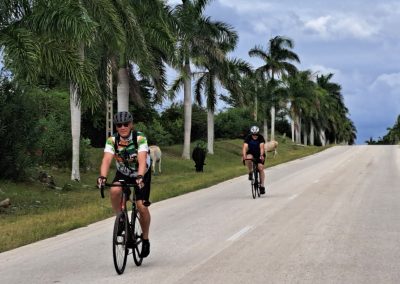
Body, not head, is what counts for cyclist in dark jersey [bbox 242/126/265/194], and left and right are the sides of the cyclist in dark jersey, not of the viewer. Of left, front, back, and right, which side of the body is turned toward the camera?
front

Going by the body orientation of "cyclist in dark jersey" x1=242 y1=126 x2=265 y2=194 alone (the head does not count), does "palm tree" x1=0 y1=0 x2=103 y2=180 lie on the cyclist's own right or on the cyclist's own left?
on the cyclist's own right

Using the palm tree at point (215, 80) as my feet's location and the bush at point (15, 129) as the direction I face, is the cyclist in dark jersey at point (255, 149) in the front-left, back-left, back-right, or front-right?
front-left

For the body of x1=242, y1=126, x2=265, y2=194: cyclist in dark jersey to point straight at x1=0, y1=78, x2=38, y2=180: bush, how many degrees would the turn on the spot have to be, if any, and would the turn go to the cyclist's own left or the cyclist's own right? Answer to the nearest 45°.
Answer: approximately 90° to the cyclist's own right

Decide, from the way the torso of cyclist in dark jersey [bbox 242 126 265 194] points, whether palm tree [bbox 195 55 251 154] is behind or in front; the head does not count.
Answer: behind

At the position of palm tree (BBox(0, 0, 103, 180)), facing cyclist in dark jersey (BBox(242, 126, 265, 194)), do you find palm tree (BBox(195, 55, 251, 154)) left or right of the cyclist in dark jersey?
left
